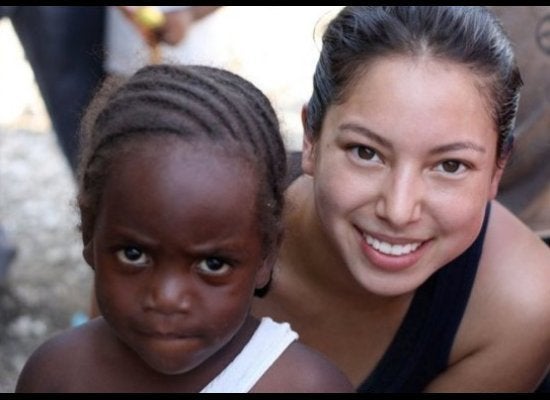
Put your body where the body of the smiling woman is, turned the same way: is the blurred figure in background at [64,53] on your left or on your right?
on your right

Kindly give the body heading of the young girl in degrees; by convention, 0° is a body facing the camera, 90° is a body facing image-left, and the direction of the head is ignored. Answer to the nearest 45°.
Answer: approximately 0°

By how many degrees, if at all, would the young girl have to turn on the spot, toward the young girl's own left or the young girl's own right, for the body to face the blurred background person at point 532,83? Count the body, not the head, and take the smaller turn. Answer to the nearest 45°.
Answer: approximately 135° to the young girl's own left

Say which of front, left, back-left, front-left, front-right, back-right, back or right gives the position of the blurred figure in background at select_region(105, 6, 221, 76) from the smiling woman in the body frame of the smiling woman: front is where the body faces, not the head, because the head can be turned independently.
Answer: back-right

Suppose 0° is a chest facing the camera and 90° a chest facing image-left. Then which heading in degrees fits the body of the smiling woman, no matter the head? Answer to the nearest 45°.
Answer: approximately 0°

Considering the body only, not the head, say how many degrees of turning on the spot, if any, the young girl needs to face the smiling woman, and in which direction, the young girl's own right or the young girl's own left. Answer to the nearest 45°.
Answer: approximately 135° to the young girl's own left

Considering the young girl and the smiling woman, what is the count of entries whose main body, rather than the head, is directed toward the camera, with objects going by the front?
2
